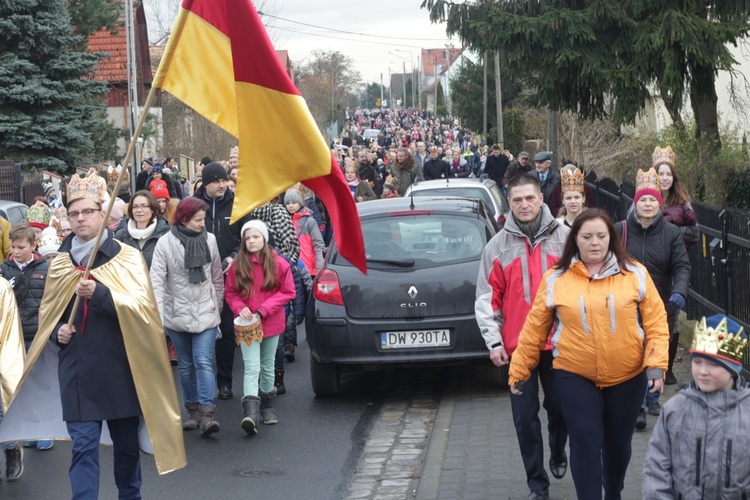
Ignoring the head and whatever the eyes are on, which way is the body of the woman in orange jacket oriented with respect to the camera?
toward the camera

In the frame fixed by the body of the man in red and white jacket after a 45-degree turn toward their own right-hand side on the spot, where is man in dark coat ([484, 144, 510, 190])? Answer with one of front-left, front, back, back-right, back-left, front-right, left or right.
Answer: back-right

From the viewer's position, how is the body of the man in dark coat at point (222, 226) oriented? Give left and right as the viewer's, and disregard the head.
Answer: facing the viewer

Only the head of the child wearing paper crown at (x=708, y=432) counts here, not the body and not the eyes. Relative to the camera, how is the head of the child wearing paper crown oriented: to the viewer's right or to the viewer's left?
to the viewer's left

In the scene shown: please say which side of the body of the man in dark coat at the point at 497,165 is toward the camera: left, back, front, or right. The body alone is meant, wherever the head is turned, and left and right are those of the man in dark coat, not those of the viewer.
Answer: front

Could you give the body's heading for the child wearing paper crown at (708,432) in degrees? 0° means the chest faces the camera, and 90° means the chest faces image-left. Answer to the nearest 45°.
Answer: approximately 0°

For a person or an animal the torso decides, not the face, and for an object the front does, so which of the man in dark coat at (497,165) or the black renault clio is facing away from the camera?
the black renault clio

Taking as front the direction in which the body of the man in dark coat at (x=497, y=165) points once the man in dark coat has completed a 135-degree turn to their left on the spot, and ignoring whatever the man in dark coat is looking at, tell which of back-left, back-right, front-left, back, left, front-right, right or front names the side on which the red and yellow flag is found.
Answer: back-right

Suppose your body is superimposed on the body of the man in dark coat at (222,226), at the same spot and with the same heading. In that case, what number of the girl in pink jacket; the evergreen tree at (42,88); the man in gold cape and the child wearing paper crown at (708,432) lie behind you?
1

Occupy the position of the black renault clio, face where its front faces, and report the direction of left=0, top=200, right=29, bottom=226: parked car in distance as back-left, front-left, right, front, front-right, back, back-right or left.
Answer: front-left

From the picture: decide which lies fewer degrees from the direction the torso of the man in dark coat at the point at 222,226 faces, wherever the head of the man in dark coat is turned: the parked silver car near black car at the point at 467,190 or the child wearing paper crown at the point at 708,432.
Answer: the child wearing paper crown

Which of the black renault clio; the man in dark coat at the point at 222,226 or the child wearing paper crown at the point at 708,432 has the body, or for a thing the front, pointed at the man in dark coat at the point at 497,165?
the black renault clio

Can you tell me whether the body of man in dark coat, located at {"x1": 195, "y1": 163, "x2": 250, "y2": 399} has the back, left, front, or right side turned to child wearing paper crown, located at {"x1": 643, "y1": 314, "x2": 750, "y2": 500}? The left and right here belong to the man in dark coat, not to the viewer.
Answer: front

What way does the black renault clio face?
away from the camera

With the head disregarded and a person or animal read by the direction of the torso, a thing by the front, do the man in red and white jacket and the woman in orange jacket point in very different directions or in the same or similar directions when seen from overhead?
same or similar directions

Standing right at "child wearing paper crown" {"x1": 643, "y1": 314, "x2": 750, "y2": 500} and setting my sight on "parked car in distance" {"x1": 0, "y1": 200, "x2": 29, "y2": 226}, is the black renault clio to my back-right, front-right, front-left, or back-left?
front-right

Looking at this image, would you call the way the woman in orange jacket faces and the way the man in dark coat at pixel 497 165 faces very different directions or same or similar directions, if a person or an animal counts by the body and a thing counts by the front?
same or similar directions

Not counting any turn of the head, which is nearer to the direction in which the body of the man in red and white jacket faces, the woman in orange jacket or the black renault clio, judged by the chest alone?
the woman in orange jacket

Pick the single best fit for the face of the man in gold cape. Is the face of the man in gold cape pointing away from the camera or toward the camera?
toward the camera
